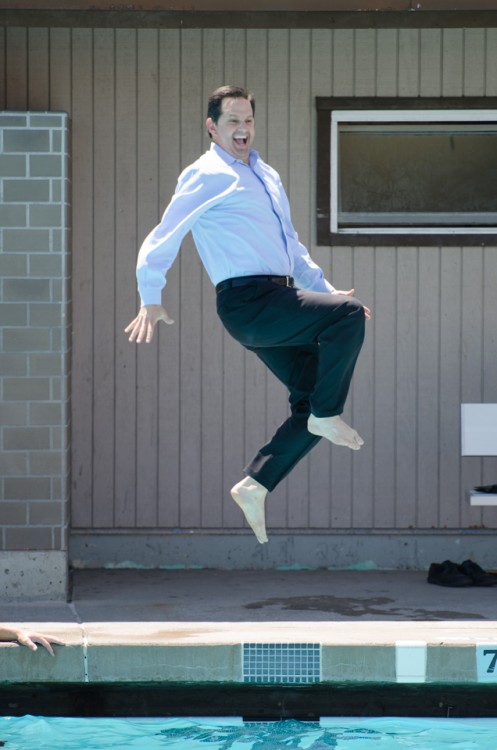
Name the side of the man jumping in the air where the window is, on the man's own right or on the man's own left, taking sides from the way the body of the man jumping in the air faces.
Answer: on the man's own left

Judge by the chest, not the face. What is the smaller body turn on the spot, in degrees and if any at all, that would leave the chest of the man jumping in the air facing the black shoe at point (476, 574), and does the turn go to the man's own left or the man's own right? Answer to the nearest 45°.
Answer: approximately 90° to the man's own left

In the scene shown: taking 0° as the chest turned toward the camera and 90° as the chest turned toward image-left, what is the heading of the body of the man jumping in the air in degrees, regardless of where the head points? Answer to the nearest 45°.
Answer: approximately 315°
